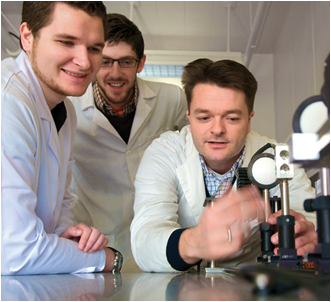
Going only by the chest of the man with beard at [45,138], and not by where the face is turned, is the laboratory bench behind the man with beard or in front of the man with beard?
in front

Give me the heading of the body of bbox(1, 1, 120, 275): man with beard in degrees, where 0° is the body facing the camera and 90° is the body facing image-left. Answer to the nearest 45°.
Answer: approximately 315°

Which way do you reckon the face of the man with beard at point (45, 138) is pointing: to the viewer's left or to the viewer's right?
to the viewer's right

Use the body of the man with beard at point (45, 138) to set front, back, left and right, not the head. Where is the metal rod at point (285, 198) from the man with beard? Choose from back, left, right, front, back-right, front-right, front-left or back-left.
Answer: front

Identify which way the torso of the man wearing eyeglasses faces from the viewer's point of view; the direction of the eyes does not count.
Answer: toward the camera

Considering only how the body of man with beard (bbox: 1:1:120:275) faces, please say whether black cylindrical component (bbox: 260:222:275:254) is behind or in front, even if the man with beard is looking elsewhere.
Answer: in front

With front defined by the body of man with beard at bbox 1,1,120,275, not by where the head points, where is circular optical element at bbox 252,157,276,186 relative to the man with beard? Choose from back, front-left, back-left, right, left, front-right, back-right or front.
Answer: front

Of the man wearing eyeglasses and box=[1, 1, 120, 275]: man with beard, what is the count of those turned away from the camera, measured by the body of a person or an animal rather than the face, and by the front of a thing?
0

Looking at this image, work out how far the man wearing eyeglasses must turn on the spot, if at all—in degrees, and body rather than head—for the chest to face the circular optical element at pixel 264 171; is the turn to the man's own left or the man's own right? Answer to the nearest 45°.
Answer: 0° — they already face it
